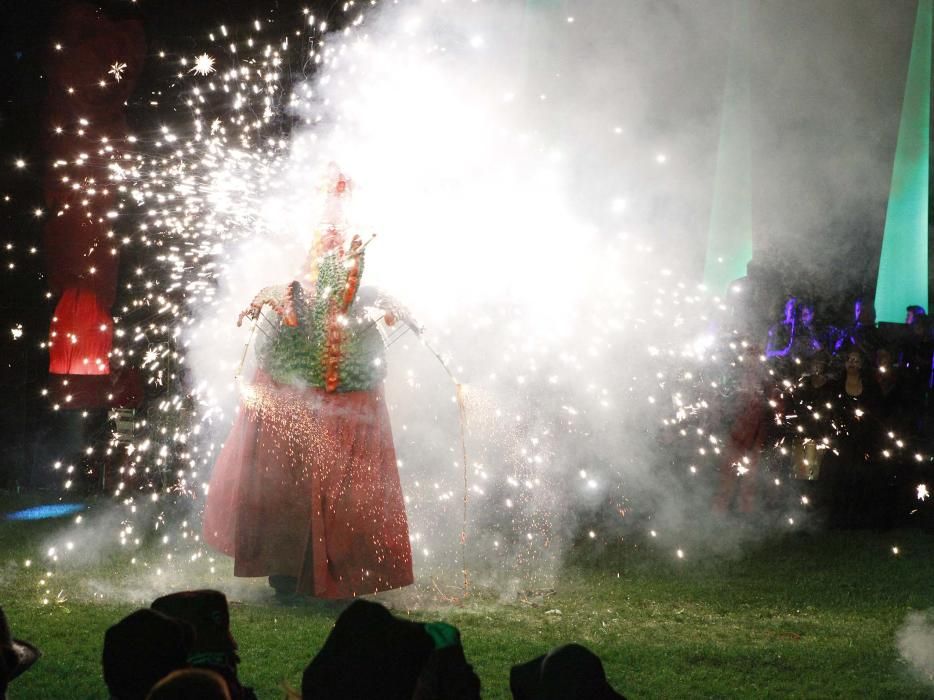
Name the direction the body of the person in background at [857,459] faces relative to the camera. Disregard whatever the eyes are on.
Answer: toward the camera

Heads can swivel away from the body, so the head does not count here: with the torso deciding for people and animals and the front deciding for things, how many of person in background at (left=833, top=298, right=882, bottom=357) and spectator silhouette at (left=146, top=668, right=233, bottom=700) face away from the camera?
1

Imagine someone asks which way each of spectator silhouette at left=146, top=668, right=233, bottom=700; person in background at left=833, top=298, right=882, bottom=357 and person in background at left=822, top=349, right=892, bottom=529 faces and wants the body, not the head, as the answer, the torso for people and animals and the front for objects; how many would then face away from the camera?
1

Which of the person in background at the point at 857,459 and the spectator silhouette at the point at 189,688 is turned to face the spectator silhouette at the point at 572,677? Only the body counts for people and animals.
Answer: the person in background

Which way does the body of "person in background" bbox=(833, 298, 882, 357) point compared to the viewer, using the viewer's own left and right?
facing the viewer and to the left of the viewer

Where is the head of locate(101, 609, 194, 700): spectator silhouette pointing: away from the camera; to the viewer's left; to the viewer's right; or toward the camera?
away from the camera

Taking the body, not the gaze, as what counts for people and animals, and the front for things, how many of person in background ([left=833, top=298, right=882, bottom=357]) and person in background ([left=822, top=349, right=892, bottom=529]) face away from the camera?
0

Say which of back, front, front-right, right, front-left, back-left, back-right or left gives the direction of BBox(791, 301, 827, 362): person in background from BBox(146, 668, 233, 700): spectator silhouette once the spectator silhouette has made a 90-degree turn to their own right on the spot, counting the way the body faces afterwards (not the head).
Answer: front-left

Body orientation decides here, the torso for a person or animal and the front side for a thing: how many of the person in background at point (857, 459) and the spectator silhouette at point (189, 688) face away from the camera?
1

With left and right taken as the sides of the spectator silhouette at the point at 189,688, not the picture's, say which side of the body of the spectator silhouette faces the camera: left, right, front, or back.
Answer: back

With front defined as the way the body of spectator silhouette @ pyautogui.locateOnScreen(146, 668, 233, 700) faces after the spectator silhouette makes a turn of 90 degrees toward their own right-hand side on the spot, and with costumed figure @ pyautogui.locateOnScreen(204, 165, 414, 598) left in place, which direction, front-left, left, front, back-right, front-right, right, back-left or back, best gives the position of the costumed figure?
left

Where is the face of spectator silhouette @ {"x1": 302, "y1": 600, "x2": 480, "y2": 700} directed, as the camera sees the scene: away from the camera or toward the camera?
away from the camera

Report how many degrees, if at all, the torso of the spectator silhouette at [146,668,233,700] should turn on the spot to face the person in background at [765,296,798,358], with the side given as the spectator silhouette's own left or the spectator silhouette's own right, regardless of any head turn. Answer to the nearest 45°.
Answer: approximately 45° to the spectator silhouette's own right
